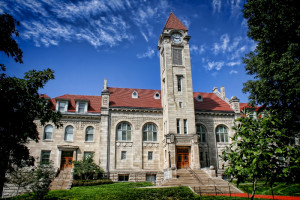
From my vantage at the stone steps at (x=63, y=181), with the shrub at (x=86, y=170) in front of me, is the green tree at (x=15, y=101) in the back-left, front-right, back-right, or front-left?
back-right

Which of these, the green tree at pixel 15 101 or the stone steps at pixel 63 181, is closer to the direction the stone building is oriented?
the green tree

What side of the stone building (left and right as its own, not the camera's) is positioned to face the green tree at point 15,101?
front

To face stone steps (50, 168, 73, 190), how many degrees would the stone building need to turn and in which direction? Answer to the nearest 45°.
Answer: approximately 45° to its right

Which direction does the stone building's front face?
toward the camera

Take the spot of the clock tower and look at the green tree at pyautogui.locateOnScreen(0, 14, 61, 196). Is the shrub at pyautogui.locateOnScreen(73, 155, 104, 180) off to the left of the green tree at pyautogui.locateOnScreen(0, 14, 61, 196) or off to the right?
right

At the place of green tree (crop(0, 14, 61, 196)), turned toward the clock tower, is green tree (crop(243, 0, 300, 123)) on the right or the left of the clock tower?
right

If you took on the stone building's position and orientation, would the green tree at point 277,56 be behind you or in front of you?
in front

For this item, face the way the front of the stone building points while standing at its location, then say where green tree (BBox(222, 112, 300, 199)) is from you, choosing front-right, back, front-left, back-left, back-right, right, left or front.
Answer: front
